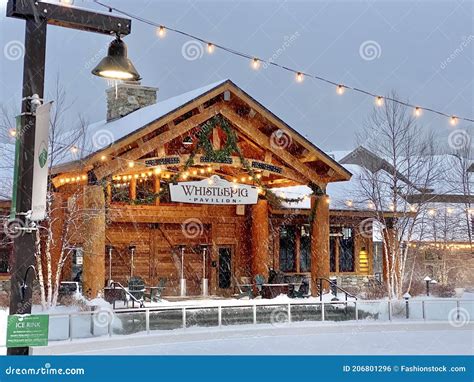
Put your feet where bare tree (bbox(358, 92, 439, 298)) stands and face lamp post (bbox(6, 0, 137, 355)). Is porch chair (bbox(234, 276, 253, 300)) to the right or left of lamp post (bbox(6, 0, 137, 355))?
right

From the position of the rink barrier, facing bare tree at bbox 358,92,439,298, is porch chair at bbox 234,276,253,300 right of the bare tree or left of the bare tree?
left
